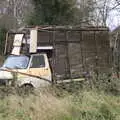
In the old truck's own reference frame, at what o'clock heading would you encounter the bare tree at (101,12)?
The bare tree is roughly at 5 o'clock from the old truck.

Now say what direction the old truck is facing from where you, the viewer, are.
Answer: facing the viewer and to the left of the viewer
